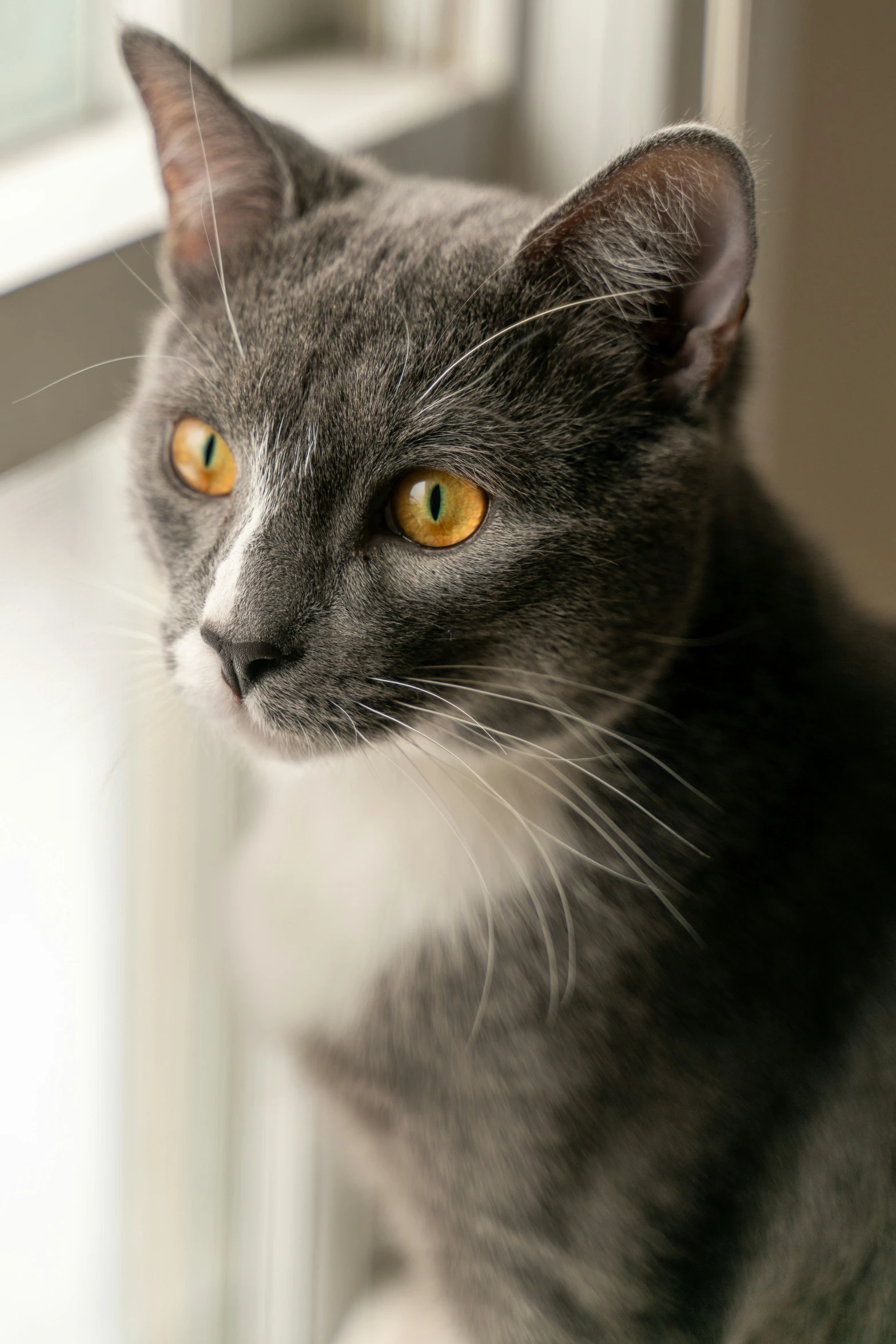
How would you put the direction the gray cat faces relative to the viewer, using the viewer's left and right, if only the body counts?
facing the viewer and to the left of the viewer
